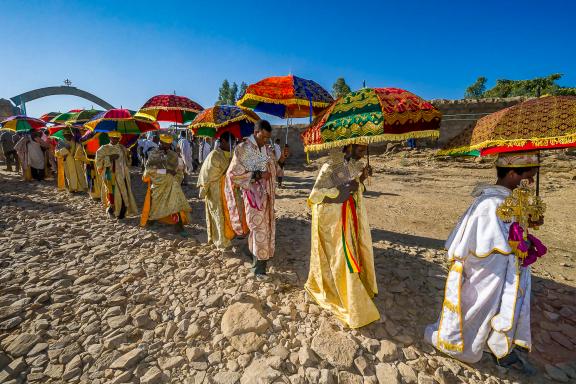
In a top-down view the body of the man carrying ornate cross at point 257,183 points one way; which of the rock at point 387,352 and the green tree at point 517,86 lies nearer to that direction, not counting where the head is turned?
the rock

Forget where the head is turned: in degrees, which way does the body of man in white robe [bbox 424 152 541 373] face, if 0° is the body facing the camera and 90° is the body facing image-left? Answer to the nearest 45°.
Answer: approximately 270°

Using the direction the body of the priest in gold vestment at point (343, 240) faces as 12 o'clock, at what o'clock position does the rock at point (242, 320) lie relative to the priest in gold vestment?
The rock is roughly at 4 o'clock from the priest in gold vestment.

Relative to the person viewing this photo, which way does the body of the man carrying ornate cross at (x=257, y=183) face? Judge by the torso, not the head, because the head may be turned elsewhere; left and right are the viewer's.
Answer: facing the viewer and to the right of the viewer

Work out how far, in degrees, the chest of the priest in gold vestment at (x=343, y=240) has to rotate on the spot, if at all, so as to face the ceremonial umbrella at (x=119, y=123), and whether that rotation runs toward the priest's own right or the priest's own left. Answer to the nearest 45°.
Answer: approximately 180°

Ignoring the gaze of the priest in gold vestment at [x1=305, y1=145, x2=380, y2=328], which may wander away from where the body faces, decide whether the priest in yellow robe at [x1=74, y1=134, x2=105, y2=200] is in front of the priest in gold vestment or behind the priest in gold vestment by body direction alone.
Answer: behind

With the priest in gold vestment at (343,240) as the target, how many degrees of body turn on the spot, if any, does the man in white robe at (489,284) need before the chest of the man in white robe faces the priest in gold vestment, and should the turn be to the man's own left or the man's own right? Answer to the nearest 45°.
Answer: approximately 180°

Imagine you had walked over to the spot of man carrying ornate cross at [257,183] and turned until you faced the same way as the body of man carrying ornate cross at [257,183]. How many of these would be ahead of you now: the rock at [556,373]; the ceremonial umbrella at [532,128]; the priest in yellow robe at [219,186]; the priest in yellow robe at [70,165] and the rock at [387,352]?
3

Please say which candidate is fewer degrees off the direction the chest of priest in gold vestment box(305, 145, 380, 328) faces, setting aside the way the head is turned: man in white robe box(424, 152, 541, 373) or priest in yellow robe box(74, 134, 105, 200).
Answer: the man in white robe

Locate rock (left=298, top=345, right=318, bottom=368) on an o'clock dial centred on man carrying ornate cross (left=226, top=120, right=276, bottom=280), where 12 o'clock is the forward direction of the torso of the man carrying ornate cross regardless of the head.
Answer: The rock is roughly at 1 o'clock from the man carrying ornate cross.
